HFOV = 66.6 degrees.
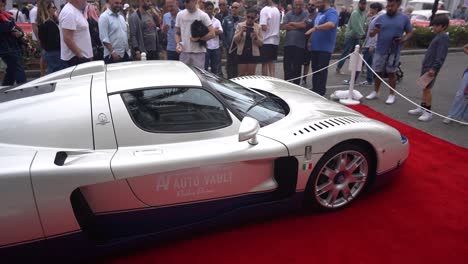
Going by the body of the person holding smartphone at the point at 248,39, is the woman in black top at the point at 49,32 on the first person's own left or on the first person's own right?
on the first person's own right

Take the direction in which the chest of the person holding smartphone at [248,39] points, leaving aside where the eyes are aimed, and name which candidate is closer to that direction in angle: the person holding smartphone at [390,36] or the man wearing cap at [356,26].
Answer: the person holding smartphone

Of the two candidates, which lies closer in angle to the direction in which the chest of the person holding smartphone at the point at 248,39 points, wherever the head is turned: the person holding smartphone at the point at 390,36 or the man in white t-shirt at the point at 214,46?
the person holding smartphone

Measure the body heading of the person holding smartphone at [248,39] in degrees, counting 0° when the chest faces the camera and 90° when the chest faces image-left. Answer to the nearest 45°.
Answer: approximately 0°

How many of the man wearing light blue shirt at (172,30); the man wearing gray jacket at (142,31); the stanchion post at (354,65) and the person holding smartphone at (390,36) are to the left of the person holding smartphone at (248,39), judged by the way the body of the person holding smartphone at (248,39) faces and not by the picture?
2

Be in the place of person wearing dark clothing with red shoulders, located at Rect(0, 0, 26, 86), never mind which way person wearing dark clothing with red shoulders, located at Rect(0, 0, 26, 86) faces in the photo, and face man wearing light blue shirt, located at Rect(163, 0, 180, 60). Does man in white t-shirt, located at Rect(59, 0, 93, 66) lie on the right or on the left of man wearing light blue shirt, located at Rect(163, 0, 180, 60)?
right

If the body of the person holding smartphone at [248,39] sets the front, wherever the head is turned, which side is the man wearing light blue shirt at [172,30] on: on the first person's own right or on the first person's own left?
on the first person's own right

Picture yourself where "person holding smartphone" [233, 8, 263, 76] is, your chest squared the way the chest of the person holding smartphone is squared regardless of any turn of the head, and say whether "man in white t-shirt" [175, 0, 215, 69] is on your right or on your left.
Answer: on your right

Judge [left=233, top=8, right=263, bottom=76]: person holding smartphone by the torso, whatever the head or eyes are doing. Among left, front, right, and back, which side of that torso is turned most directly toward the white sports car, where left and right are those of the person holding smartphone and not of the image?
front

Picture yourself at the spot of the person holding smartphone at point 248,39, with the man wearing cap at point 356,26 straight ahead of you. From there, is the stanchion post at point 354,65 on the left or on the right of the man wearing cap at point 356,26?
right

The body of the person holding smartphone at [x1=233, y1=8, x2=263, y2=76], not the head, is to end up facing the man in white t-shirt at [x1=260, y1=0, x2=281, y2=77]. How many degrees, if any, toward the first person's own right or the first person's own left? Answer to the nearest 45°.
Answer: approximately 135° to the first person's own left

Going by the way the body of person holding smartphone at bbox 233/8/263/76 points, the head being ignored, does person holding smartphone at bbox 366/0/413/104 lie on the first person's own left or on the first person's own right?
on the first person's own left

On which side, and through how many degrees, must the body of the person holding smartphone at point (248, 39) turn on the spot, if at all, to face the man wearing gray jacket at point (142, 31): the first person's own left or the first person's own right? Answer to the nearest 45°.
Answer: approximately 90° to the first person's own right

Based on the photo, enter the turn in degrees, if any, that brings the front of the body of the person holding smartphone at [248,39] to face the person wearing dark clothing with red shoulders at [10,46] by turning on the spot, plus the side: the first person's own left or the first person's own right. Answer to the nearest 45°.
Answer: approximately 90° to the first person's own right
